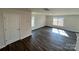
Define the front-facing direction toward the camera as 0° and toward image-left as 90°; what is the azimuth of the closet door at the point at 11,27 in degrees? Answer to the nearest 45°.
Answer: approximately 315°
